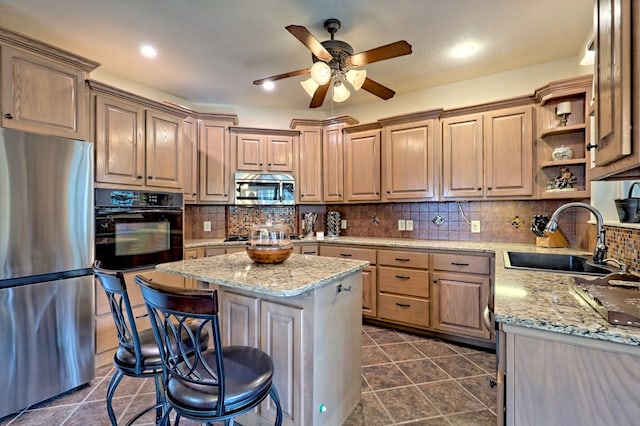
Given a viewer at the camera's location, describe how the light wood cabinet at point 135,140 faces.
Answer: facing the viewer and to the right of the viewer

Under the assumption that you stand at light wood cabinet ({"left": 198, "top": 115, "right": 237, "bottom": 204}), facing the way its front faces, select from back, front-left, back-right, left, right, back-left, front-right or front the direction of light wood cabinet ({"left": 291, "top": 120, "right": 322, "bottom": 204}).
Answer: left

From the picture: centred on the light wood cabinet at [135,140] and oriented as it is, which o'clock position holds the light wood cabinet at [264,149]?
the light wood cabinet at [264,149] is roughly at 10 o'clock from the light wood cabinet at [135,140].

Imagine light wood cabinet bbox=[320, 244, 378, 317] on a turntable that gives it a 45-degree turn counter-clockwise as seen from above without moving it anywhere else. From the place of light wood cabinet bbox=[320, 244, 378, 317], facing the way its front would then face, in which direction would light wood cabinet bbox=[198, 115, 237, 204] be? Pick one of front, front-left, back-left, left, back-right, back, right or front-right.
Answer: back-right

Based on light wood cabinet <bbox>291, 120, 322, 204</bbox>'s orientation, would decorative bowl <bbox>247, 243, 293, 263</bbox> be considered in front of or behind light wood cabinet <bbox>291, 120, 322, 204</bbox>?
in front

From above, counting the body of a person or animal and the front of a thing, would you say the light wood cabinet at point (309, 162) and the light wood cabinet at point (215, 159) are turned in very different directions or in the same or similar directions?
same or similar directions

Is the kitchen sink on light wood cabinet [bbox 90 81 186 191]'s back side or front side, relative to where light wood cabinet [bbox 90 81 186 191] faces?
on the front side

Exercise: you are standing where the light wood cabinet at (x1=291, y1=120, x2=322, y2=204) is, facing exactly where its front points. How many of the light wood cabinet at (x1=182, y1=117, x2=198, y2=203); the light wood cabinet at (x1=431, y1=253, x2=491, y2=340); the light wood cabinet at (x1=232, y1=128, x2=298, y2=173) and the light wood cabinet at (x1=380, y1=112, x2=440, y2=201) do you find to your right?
2

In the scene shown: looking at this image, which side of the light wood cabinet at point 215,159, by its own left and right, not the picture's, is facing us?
front

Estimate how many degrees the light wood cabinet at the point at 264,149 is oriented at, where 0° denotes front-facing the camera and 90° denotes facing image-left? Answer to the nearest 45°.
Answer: approximately 0°

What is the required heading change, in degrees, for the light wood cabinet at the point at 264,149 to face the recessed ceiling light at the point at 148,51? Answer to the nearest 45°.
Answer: approximately 45° to its right

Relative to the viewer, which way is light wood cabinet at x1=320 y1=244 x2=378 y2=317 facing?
toward the camera

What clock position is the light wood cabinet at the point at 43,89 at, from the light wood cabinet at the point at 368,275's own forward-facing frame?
the light wood cabinet at the point at 43,89 is roughly at 2 o'clock from the light wood cabinet at the point at 368,275.

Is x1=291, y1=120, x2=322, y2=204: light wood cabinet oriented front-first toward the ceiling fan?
yes

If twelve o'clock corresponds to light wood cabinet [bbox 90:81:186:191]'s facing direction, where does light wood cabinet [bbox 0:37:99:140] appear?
light wood cabinet [bbox 0:37:99:140] is roughly at 3 o'clock from light wood cabinet [bbox 90:81:186:191].
